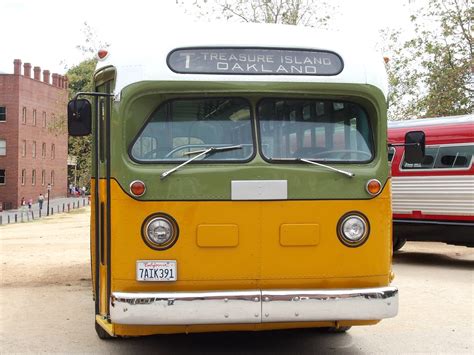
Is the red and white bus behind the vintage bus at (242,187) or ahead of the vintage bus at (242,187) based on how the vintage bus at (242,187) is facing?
behind

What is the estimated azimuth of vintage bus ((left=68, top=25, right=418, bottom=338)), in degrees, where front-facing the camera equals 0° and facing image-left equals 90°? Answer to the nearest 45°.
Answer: approximately 0°
